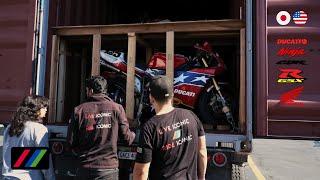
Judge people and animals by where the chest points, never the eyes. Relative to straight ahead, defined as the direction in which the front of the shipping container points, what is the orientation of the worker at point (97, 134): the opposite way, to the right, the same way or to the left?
the opposite way

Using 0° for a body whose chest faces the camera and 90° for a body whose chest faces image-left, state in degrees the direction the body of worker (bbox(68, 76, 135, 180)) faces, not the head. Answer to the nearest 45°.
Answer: approximately 180°

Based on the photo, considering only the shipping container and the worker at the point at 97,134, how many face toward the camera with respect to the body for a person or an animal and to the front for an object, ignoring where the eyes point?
1

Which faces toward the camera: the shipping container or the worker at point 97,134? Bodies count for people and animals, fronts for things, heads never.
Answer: the shipping container

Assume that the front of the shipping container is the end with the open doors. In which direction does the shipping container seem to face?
toward the camera

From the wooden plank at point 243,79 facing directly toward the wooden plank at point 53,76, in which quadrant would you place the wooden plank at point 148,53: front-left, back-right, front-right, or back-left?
front-right

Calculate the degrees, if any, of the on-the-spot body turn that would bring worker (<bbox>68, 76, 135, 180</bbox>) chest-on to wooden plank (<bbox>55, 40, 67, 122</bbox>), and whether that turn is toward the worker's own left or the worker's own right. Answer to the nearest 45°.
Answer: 0° — they already face it

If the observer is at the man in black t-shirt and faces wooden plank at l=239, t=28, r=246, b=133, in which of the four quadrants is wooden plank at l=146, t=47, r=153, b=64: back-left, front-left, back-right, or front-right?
front-left

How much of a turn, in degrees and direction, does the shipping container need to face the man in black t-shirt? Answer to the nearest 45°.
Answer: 0° — it already faces them
